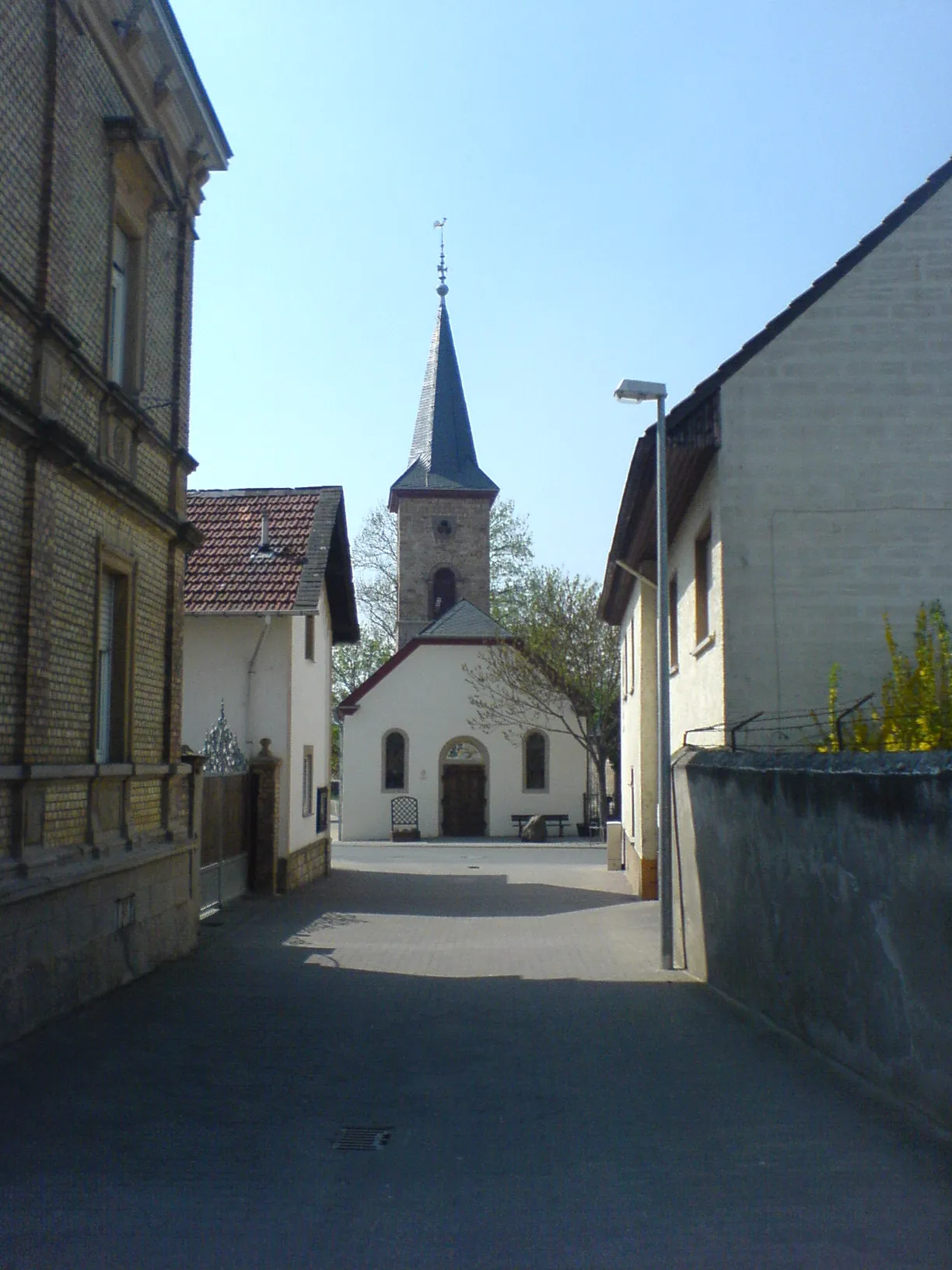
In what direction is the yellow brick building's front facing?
to the viewer's right

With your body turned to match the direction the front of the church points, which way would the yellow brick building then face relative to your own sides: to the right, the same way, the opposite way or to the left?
to the left

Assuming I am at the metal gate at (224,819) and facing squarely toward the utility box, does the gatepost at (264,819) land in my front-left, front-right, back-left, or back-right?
front-left

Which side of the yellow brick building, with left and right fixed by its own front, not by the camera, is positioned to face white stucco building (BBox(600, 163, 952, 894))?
front

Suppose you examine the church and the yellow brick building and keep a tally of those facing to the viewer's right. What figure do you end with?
1

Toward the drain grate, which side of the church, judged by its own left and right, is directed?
front

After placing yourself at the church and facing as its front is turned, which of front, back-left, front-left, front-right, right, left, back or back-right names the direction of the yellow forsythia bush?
front

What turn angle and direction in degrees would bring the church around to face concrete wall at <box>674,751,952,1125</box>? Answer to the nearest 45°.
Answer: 0° — it already faces it

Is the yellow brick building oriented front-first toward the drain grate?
no

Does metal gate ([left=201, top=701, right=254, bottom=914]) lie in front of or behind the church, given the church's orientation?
in front

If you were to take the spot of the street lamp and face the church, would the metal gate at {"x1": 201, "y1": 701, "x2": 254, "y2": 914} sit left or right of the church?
left

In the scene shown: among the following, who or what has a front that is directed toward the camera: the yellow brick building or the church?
the church

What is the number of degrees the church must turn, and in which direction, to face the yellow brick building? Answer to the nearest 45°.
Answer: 0° — it already faces it

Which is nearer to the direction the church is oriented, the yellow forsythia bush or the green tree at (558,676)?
the yellow forsythia bush

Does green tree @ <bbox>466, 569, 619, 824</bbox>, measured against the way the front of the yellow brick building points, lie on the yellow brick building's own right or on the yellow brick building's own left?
on the yellow brick building's own left

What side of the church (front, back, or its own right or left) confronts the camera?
front
